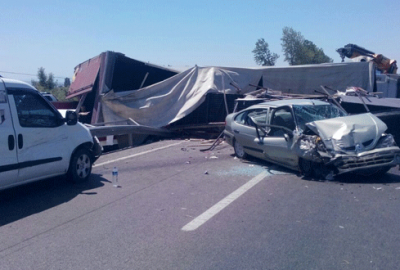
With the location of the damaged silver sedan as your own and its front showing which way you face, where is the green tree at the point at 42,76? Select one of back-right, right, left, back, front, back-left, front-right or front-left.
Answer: back

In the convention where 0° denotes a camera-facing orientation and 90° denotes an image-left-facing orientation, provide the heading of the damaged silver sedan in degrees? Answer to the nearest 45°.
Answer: approximately 315°

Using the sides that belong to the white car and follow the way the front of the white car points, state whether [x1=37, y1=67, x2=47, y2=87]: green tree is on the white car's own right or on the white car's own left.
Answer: on the white car's own left

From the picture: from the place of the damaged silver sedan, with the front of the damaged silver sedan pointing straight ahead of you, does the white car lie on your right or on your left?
on your right

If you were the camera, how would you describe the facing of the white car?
facing away from the viewer and to the right of the viewer
